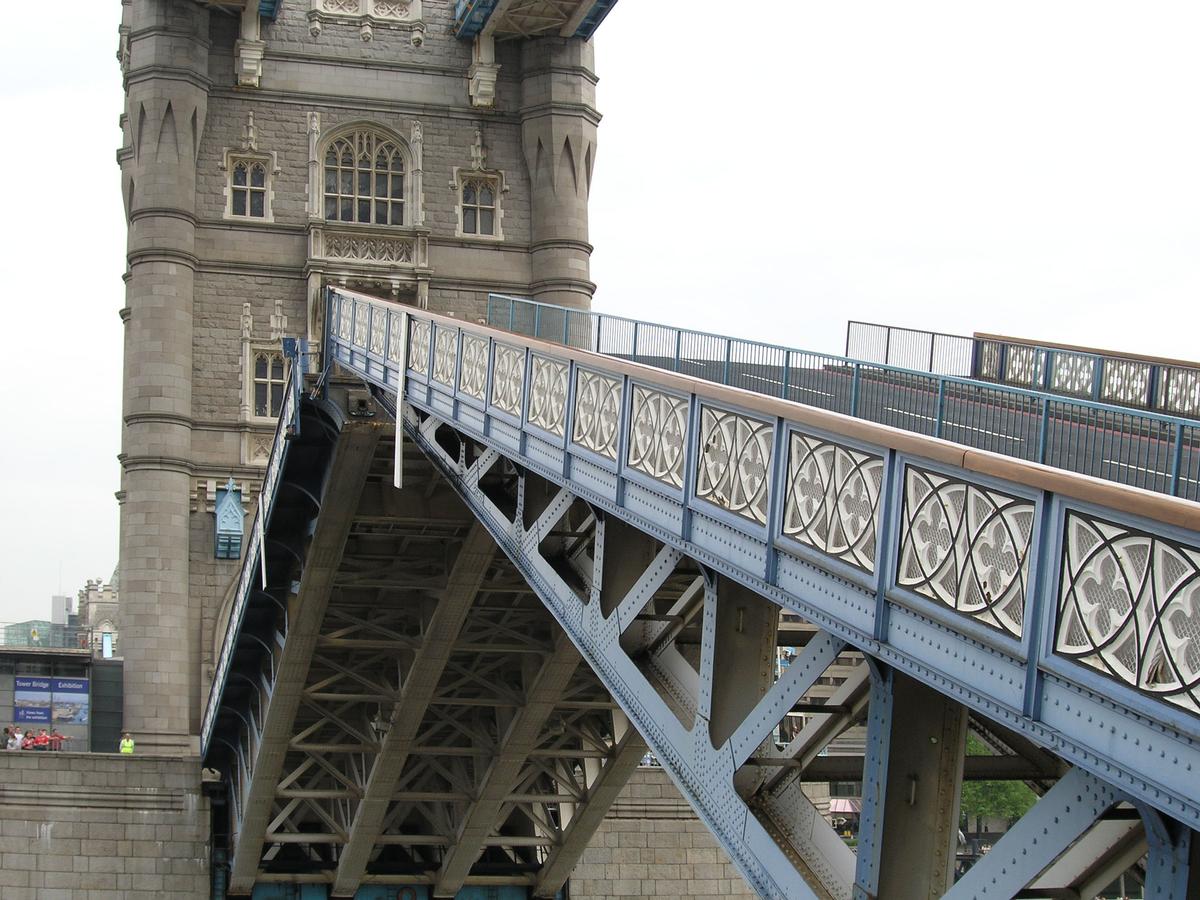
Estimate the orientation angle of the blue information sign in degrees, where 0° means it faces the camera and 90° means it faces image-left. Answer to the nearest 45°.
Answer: approximately 0°
